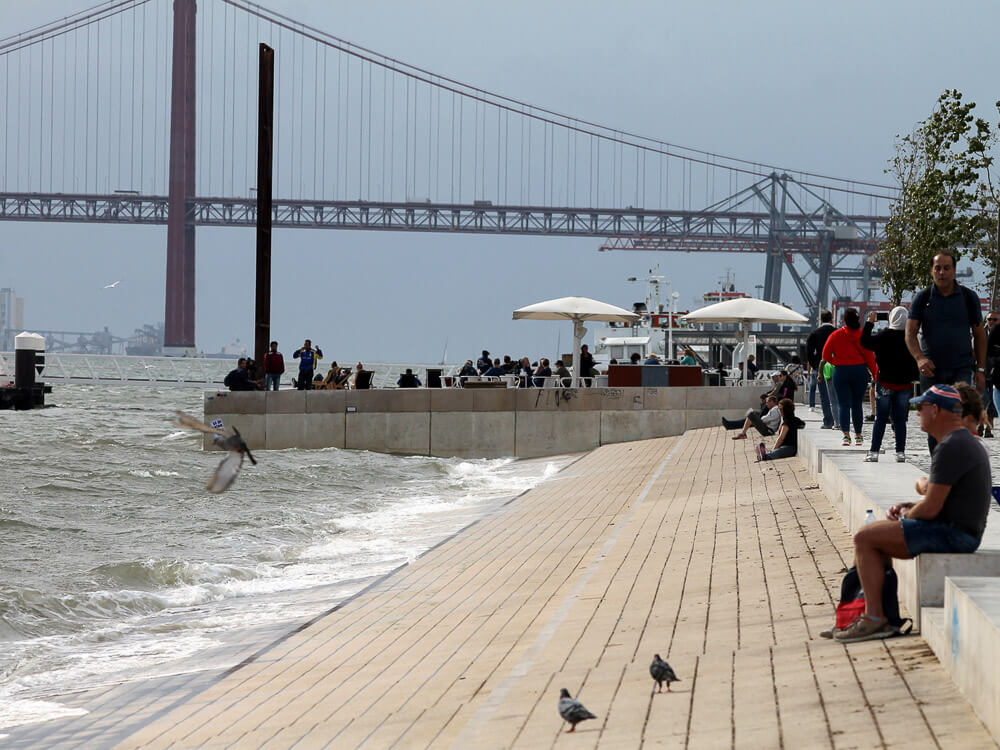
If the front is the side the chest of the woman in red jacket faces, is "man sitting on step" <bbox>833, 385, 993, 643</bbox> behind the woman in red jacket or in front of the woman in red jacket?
behind

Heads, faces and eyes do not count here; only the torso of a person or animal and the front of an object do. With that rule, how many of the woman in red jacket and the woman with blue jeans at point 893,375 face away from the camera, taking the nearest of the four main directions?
2

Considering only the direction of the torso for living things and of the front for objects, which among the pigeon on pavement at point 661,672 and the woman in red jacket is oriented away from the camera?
the woman in red jacket

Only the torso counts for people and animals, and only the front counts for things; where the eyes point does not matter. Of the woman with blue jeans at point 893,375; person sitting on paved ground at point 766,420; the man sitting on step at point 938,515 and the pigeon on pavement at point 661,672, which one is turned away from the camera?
the woman with blue jeans

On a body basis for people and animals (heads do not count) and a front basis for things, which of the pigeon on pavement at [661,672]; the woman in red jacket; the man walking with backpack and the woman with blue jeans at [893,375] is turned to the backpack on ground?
the man walking with backpack

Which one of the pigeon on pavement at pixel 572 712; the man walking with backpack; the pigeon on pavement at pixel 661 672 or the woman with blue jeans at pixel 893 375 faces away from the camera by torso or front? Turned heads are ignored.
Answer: the woman with blue jeans

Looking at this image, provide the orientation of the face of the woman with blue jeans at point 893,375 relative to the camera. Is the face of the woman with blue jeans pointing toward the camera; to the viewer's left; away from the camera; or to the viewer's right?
away from the camera

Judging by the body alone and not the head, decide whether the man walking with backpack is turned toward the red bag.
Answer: yes

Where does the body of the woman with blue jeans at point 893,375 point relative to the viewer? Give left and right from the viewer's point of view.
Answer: facing away from the viewer

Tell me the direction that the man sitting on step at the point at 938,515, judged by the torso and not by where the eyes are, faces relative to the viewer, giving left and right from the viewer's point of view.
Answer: facing to the left of the viewer

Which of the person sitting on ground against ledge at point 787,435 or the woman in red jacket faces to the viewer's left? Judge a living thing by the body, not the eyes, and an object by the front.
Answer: the person sitting on ground against ledge

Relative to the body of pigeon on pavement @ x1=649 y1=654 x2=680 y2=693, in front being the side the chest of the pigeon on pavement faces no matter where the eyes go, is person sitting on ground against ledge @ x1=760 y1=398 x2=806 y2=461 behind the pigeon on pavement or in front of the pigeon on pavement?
behind
